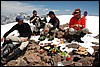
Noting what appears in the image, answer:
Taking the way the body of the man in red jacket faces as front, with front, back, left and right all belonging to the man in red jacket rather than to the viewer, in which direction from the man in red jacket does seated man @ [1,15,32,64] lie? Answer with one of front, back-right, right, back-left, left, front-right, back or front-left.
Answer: front-right

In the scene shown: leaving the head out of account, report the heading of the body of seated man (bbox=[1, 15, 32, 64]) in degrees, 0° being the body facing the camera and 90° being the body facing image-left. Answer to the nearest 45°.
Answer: approximately 45°

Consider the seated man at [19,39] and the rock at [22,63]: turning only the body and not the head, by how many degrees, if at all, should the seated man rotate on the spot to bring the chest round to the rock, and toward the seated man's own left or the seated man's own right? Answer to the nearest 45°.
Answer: approximately 45° to the seated man's own left

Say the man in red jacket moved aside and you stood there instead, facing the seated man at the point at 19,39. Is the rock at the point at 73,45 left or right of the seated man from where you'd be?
left

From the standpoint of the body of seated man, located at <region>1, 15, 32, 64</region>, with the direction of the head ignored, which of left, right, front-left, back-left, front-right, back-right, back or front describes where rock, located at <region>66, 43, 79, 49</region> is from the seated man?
back-left

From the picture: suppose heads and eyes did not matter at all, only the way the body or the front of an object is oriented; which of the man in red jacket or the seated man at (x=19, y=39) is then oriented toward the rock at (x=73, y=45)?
the man in red jacket

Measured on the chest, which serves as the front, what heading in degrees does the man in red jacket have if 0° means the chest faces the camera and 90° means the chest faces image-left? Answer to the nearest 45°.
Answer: approximately 0°
